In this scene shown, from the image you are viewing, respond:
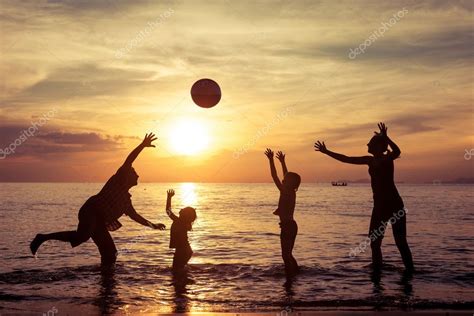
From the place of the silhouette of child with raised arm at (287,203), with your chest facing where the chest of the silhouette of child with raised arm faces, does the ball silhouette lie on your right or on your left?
on your right

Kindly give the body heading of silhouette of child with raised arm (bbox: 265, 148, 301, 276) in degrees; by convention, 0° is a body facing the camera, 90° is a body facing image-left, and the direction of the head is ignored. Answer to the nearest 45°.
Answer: approximately 90°

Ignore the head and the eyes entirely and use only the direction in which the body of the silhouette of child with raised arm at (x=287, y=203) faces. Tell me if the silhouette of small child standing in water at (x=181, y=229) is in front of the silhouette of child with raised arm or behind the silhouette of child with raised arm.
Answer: in front

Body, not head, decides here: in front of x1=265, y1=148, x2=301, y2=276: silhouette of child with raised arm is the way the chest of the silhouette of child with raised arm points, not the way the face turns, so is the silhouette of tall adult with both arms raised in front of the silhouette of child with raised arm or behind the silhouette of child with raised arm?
behind
